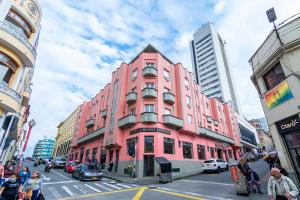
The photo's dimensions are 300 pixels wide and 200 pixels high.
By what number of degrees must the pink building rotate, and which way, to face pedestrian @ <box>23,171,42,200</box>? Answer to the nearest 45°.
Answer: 0° — it already faces them

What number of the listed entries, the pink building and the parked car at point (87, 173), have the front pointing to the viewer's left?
0

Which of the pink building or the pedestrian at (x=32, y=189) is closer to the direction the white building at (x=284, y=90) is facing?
the pedestrian

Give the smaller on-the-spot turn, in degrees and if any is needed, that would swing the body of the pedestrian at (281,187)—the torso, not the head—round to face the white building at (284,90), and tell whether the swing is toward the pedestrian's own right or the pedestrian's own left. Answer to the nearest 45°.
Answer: approximately 135° to the pedestrian's own right

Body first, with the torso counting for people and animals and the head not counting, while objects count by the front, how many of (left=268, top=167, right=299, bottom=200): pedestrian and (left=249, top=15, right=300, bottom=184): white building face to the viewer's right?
0

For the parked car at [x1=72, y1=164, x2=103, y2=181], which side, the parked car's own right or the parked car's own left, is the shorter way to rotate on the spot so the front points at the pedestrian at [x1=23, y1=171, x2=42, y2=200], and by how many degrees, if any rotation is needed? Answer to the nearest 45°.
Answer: approximately 45° to the parked car's own right

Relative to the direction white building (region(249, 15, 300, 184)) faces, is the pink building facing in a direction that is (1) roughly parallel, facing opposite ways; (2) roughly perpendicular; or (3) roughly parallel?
roughly perpendicular

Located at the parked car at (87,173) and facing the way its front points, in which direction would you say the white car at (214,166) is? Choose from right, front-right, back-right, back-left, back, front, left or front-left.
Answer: front-left

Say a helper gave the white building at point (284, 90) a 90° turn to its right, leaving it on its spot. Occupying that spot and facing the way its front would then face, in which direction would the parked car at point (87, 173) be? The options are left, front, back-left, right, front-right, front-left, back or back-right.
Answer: front-left

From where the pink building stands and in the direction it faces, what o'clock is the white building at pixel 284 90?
The white building is roughly at 11 o'clock from the pink building.

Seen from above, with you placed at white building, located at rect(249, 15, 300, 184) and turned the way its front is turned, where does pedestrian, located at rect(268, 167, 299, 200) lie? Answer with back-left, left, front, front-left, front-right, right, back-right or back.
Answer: front-left

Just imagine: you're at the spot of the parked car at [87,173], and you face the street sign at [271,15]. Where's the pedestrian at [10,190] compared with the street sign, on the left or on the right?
right

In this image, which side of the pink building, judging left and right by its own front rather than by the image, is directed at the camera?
front

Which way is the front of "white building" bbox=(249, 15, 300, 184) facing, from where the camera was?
facing the viewer and to the left of the viewer
